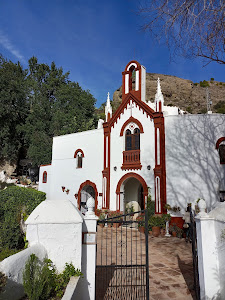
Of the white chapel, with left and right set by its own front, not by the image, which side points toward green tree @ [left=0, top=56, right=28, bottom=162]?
right

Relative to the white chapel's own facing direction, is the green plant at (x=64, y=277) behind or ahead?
ahead

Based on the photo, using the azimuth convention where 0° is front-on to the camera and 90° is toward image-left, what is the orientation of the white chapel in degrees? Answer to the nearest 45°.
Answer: approximately 45°

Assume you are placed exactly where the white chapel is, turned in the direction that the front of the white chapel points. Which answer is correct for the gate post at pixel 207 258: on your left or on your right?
on your left

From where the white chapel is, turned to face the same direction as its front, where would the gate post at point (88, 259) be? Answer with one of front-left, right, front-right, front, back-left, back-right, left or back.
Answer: front-left

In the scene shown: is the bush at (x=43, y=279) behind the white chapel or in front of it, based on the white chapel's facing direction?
in front
